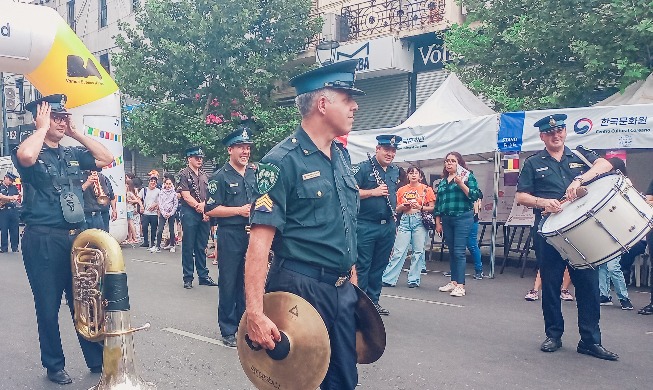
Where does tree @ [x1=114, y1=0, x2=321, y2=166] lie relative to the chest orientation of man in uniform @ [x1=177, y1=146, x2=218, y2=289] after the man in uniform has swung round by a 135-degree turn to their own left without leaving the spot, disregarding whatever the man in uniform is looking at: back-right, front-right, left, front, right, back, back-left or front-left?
front

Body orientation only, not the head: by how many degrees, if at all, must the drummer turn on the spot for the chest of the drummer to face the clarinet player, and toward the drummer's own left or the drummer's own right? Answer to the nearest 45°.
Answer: approximately 90° to the drummer's own right

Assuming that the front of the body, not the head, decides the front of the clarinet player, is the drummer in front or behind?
in front

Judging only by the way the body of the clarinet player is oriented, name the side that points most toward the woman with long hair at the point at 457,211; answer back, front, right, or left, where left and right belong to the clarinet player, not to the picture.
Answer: left

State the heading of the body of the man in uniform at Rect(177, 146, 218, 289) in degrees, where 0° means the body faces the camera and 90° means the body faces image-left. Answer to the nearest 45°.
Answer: approximately 315°

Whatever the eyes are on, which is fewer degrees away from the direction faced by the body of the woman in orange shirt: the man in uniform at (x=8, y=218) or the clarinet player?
the clarinet player

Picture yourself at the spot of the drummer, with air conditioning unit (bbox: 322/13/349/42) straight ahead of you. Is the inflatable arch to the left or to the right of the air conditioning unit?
left

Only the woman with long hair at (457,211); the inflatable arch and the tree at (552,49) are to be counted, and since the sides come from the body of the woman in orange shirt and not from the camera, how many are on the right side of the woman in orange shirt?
1

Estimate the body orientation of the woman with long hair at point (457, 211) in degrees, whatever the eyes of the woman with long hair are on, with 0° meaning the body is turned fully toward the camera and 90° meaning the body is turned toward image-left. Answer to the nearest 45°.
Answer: approximately 45°
